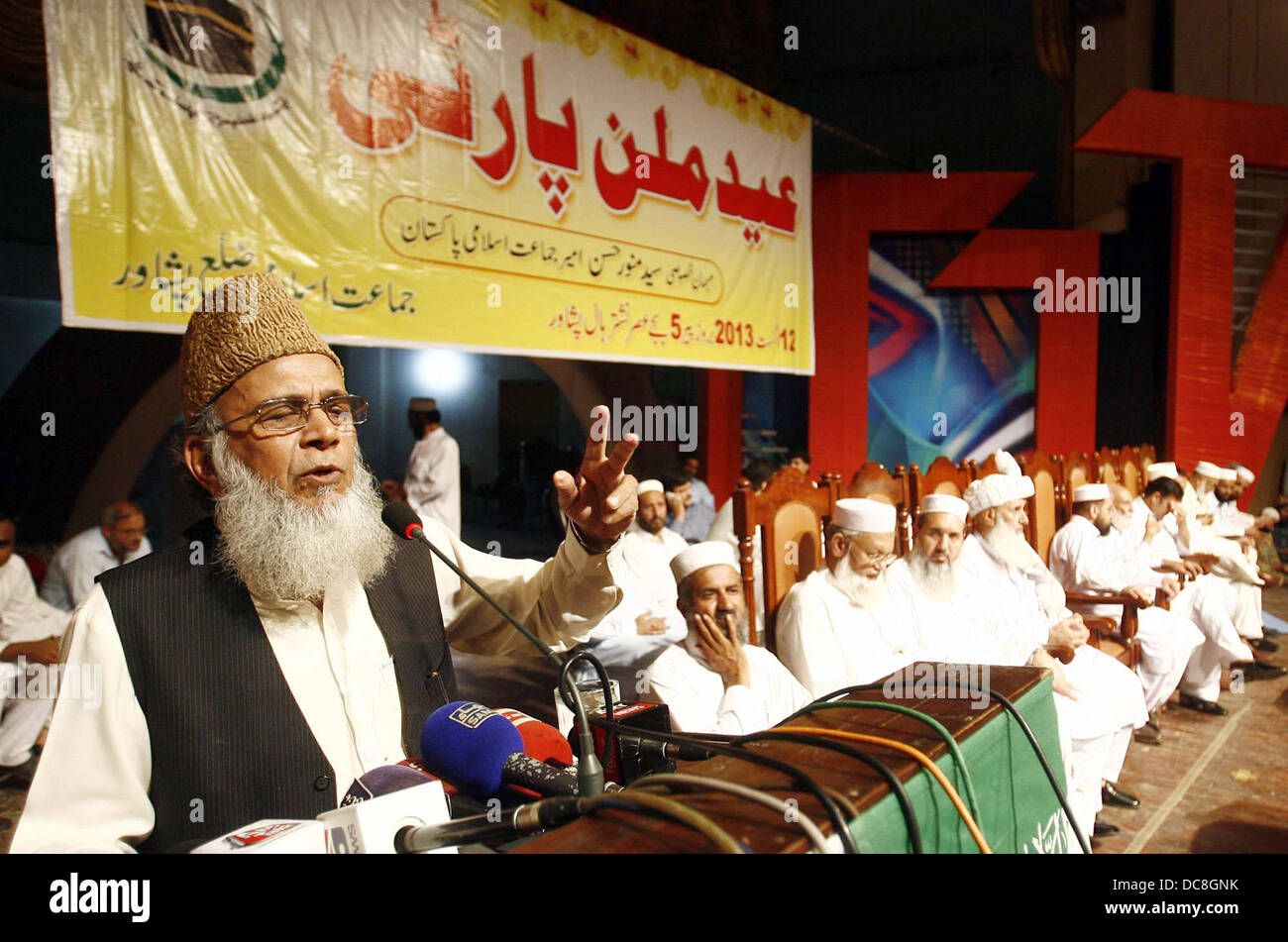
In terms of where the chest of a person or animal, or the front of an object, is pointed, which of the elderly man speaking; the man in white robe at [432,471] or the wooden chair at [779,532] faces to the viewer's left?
the man in white robe

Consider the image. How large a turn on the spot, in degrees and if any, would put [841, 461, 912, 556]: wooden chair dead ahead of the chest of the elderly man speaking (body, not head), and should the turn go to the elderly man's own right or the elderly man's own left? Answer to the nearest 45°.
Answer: approximately 90° to the elderly man's own left

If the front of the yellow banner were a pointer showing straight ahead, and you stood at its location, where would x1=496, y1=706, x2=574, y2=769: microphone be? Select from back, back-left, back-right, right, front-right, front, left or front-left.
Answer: front-right

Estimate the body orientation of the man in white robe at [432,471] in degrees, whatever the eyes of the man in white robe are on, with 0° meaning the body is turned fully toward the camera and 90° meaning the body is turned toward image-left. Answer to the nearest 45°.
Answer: approximately 90°

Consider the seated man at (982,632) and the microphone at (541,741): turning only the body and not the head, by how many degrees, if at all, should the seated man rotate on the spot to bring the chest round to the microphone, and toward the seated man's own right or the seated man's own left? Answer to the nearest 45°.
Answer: approximately 45° to the seated man's own right

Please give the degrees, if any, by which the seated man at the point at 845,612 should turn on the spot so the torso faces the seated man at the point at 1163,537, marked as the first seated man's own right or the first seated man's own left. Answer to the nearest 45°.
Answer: approximately 90° to the first seated man's own left

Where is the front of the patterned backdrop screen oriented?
toward the camera

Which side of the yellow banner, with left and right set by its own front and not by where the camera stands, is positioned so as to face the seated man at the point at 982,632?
front

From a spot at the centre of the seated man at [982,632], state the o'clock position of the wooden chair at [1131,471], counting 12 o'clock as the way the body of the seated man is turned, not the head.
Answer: The wooden chair is roughly at 8 o'clock from the seated man.

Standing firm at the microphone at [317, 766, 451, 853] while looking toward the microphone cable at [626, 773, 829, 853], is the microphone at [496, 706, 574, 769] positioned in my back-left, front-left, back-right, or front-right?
front-left
